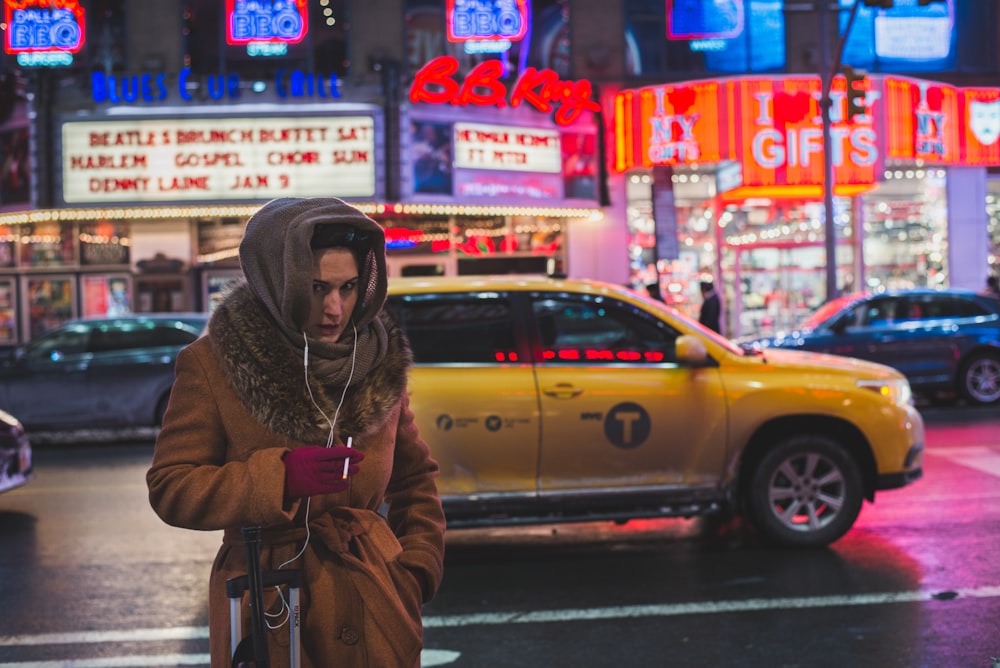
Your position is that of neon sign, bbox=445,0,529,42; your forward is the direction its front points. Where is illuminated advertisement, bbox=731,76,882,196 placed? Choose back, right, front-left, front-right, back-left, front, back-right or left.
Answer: left

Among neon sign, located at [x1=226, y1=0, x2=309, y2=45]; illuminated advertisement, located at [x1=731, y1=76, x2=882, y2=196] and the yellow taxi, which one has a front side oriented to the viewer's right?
the yellow taxi

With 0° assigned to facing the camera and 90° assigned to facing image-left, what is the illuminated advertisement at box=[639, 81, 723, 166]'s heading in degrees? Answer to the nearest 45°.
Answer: approximately 0°

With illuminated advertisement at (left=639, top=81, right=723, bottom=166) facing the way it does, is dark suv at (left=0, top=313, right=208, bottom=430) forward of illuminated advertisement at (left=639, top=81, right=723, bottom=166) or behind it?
forward

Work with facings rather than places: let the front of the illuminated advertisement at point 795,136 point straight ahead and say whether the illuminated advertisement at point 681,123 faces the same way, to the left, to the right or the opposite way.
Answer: the same way

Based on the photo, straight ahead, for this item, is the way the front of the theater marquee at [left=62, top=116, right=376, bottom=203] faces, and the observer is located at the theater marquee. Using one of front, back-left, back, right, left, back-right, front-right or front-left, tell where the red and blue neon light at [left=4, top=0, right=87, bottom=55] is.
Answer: back-right

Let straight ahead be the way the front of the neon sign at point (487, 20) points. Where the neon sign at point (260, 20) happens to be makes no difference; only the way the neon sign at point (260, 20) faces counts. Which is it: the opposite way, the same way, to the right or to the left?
the same way

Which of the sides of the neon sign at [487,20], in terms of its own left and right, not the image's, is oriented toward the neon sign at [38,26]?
right

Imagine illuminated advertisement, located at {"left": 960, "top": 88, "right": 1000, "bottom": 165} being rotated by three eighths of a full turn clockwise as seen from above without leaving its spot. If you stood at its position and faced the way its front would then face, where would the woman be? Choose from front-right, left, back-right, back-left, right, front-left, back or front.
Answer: back-left

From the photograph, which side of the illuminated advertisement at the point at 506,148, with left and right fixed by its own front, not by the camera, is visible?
front

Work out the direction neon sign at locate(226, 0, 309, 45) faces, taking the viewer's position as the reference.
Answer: facing the viewer

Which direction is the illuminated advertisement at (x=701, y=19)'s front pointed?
toward the camera

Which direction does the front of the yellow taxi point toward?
to the viewer's right

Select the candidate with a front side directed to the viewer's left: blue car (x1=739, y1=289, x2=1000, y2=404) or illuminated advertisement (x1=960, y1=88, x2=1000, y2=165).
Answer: the blue car

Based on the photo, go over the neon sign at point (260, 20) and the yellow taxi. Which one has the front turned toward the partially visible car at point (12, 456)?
the neon sign

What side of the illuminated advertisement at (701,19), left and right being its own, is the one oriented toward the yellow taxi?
front

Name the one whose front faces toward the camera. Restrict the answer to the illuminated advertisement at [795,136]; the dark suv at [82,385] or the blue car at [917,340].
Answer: the illuminated advertisement

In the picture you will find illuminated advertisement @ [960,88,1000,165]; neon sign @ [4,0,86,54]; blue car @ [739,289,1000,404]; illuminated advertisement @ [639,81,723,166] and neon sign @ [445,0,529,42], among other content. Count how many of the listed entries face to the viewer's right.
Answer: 0
